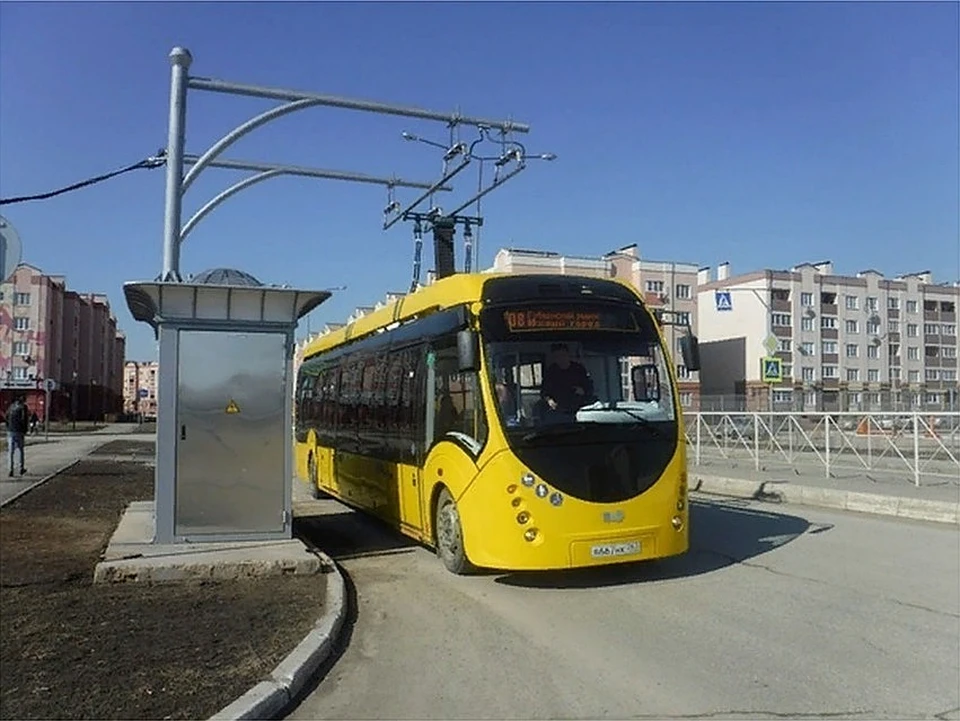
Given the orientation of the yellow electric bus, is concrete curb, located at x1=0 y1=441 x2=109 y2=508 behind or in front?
behind

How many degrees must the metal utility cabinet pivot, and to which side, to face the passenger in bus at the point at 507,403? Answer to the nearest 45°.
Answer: approximately 45° to its left

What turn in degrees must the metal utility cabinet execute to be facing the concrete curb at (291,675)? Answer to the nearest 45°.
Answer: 0° — it already faces it

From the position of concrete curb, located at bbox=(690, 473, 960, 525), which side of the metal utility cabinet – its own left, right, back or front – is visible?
left

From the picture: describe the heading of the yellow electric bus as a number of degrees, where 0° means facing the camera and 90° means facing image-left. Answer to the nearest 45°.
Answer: approximately 315°

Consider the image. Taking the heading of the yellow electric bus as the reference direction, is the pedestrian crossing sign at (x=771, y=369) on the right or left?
on its left

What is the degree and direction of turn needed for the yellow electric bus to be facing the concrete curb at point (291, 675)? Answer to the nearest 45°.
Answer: approximately 90° to its right

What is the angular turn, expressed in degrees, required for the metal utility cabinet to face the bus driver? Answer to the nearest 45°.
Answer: approximately 45° to its left

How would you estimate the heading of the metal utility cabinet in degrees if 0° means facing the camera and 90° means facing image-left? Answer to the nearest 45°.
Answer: approximately 0°

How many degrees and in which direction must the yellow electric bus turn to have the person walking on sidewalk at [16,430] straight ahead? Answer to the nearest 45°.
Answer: approximately 180°
